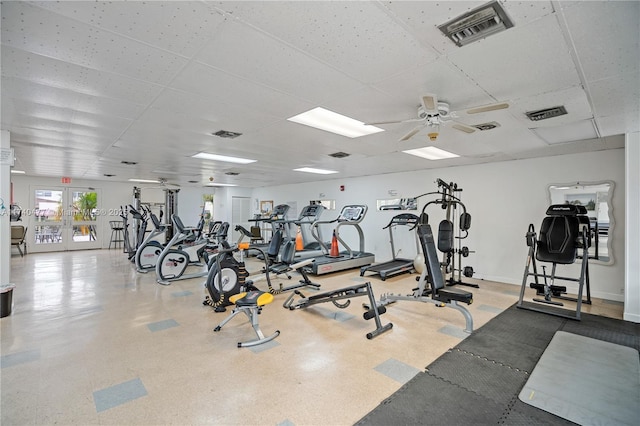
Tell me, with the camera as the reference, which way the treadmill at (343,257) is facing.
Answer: facing away from the viewer and to the right of the viewer

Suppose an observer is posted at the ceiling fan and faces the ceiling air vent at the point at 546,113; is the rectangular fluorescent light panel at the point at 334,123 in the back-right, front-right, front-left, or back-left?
back-left

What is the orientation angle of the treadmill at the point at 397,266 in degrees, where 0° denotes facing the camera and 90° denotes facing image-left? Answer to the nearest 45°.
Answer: approximately 225°

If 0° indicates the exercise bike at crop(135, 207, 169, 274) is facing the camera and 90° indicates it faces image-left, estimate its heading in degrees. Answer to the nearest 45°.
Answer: approximately 45°

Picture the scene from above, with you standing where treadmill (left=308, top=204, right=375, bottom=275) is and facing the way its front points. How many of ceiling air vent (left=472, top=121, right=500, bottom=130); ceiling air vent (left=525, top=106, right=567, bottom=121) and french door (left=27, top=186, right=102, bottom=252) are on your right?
2

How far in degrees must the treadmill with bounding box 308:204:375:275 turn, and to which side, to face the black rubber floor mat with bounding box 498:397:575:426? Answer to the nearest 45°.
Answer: approximately 135° to its right
